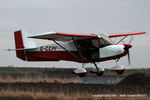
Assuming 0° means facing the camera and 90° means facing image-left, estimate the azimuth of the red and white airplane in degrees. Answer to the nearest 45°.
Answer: approximately 315°
